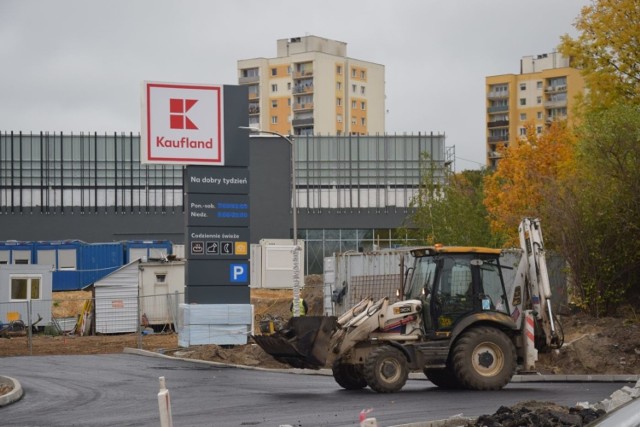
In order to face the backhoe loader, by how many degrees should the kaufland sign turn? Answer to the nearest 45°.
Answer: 0° — it already faces it

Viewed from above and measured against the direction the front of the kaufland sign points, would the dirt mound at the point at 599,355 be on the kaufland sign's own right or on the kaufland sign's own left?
on the kaufland sign's own left

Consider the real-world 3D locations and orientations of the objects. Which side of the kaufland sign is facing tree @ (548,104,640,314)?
left

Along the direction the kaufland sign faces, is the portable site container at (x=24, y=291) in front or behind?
behind

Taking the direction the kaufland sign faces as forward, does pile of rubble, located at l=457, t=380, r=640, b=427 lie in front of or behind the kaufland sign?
in front

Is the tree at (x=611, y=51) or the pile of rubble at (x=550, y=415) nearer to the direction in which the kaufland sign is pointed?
the pile of rubble

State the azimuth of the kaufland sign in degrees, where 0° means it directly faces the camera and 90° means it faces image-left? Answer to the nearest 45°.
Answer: approximately 0°

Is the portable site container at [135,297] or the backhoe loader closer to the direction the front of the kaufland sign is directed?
the backhoe loader
